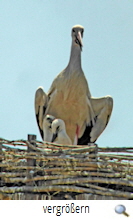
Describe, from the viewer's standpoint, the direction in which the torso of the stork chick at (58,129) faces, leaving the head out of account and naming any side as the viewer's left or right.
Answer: facing the viewer and to the left of the viewer

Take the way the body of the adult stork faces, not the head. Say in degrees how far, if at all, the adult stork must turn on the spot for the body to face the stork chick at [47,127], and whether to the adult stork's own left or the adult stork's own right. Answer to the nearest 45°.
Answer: approximately 90° to the adult stork's own right

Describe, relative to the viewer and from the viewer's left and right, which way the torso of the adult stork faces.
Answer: facing the viewer

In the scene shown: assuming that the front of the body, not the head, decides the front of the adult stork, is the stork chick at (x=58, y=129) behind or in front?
in front

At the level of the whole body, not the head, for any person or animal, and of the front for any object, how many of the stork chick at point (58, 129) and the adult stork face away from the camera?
0

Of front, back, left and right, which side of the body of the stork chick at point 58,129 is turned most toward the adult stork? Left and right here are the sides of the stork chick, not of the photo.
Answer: back
